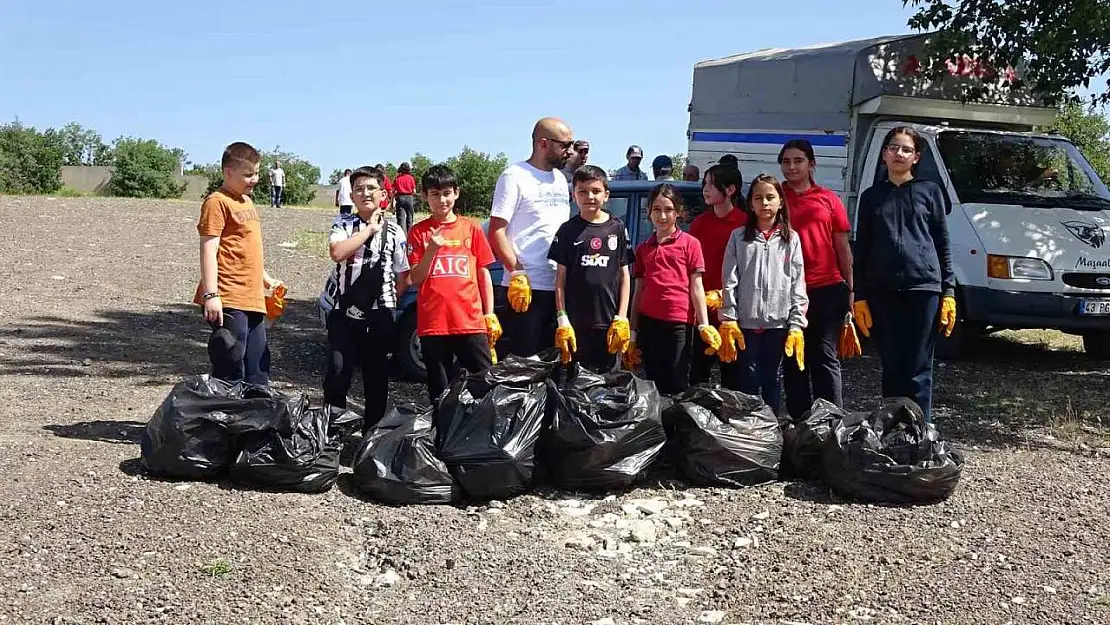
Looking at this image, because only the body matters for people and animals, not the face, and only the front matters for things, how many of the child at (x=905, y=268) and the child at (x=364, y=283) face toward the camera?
2

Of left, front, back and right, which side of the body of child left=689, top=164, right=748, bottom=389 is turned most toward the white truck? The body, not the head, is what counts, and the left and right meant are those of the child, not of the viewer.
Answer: back

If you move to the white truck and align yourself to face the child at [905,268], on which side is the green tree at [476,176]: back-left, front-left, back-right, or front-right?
back-right

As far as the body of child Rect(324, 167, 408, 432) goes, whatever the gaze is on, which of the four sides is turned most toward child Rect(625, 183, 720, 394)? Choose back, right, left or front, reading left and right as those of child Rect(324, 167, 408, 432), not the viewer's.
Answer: left

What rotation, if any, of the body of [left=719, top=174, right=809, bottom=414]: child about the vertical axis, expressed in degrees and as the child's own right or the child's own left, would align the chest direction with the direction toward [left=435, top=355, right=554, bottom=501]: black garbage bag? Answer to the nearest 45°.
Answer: approximately 45° to the child's own right

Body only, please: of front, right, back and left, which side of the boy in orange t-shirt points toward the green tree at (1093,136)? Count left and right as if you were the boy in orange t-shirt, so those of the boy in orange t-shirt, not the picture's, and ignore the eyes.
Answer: left

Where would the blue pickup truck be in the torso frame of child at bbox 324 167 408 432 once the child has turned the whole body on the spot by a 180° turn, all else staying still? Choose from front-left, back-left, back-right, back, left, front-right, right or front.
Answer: front-right
